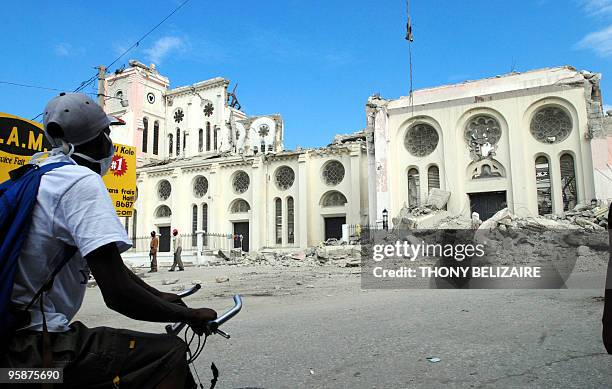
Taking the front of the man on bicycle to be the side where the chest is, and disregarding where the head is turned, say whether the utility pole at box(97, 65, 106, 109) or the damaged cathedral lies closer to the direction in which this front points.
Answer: the damaged cathedral

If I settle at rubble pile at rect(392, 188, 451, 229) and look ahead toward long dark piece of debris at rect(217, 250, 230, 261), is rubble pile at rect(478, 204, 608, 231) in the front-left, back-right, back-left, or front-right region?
back-left

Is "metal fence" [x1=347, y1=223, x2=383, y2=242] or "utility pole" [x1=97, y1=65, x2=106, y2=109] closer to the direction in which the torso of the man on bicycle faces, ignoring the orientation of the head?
the metal fence

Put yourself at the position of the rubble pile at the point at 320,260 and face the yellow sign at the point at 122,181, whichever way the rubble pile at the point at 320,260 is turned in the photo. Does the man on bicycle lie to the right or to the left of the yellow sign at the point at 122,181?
left

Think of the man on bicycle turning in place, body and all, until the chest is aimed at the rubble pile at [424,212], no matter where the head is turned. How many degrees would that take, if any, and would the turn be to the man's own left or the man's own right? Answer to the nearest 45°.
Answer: approximately 45° to the man's own left

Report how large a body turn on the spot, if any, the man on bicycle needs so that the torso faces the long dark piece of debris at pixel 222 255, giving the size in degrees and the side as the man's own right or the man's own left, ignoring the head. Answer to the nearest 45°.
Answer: approximately 90° to the man's own left

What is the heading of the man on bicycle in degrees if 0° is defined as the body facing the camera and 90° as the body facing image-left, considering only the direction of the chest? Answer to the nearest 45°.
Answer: approximately 270°

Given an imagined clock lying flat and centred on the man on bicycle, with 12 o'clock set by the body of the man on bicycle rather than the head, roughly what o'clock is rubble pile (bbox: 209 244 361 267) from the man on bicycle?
The rubble pile is roughly at 10 o'clock from the man on bicycle.

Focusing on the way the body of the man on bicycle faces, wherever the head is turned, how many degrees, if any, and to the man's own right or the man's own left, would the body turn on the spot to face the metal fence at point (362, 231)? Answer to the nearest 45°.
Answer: approximately 45° to the man's own left

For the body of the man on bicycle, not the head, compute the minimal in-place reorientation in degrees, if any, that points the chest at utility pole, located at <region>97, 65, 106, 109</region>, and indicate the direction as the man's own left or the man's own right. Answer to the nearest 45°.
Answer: approximately 90° to the man's own left
